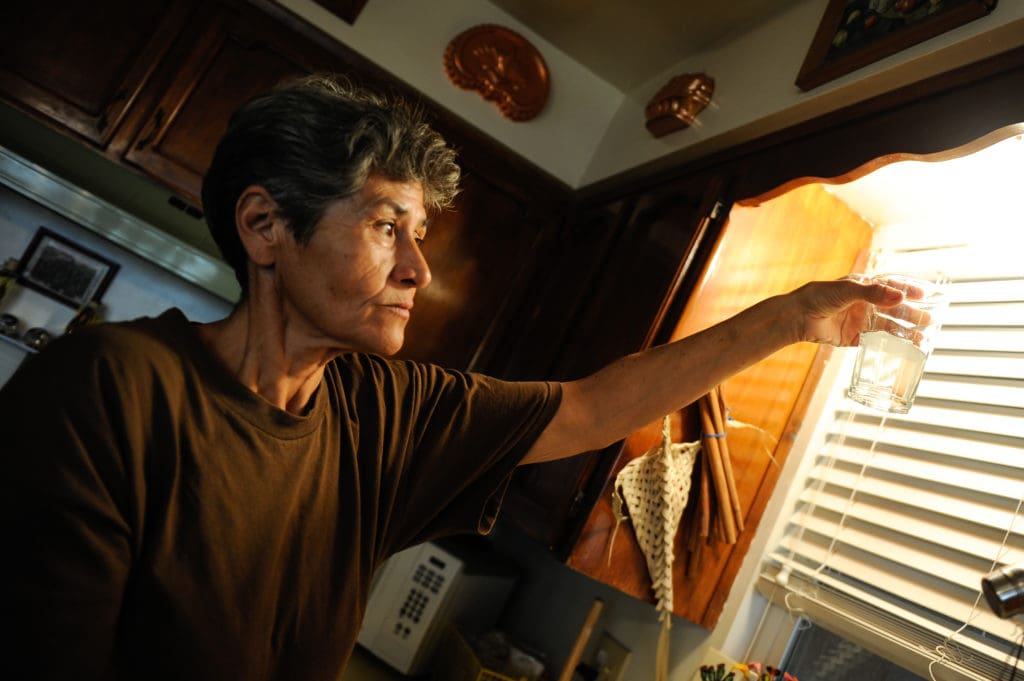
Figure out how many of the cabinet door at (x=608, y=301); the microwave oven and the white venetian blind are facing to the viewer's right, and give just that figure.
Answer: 0

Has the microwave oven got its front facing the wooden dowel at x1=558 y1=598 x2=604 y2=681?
no

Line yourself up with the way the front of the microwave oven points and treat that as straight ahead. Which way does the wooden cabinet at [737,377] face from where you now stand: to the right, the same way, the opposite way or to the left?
the same way

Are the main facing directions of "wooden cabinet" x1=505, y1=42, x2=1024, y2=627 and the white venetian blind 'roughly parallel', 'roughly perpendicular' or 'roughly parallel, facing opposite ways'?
roughly parallel

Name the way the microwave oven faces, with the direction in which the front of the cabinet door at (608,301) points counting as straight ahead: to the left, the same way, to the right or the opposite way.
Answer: the same way

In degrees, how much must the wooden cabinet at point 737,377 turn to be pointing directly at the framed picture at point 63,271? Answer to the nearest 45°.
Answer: approximately 45° to its right

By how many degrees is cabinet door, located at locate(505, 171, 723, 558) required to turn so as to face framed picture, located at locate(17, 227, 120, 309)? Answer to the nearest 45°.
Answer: approximately 45° to its right

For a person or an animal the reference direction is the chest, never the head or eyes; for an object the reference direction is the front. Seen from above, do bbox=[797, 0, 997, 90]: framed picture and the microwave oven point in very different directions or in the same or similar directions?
same or similar directions

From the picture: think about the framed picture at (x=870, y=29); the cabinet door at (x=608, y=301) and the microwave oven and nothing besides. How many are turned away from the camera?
0

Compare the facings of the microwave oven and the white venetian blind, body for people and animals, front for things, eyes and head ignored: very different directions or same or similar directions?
same or similar directions

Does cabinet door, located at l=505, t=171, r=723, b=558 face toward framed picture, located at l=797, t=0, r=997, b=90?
no

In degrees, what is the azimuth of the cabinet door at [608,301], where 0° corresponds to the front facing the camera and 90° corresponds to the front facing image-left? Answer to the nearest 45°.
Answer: approximately 45°

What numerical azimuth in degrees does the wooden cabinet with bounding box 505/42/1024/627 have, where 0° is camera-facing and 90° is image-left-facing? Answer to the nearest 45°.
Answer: approximately 45°

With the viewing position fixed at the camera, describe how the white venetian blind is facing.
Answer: facing the viewer and to the left of the viewer

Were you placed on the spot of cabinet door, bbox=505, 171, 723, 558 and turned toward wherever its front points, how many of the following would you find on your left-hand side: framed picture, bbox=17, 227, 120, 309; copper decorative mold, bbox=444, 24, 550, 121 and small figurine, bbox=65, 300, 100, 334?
0

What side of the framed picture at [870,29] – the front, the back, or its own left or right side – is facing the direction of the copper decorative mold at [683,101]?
right

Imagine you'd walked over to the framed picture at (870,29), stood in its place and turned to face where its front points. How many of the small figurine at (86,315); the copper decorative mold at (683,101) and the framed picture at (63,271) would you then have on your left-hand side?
0
